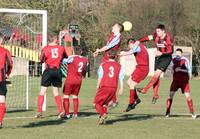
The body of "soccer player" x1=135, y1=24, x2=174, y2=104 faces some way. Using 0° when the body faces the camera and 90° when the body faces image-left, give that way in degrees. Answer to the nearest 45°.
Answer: approximately 45°

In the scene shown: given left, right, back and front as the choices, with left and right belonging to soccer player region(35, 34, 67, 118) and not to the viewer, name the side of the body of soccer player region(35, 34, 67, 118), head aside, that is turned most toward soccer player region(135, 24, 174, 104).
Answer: right

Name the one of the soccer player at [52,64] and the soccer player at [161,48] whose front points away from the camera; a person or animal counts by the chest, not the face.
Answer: the soccer player at [52,64]

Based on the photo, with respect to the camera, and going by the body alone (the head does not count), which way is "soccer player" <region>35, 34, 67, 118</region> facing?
away from the camera

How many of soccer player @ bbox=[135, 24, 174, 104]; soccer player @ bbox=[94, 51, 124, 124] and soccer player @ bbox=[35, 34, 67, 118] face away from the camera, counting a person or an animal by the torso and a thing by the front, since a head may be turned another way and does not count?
2

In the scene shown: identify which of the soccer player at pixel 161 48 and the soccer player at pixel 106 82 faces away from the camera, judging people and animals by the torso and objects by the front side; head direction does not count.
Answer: the soccer player at pixel 106 82

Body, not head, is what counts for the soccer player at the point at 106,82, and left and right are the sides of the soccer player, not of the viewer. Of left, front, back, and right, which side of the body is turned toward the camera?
back

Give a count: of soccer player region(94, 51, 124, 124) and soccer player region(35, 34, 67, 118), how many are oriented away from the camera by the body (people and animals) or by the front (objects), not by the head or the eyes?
2

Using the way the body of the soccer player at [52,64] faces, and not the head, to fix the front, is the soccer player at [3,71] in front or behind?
behind

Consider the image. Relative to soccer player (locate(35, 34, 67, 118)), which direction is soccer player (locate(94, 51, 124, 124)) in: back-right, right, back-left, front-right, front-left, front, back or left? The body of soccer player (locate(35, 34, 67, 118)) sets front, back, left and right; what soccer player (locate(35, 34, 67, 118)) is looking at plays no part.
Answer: back-right
